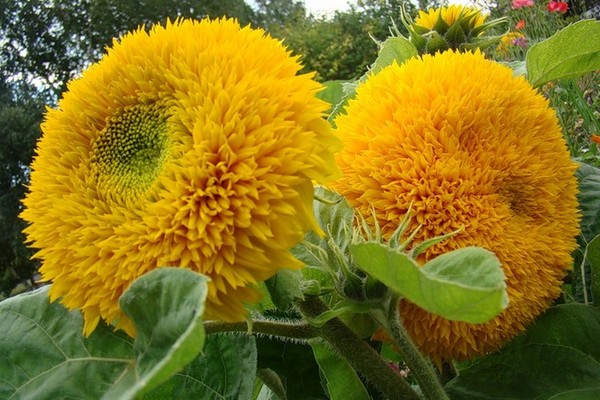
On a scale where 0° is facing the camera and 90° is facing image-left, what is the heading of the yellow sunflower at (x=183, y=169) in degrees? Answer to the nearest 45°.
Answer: approximately 45°

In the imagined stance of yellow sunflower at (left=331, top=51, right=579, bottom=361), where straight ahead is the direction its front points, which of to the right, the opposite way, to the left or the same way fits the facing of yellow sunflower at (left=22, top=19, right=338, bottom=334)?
to the right

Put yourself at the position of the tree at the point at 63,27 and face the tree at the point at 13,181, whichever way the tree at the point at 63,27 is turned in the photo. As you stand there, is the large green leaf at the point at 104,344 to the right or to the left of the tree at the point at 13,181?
left

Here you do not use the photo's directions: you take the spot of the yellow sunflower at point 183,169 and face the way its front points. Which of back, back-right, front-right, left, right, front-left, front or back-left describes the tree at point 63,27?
back-right

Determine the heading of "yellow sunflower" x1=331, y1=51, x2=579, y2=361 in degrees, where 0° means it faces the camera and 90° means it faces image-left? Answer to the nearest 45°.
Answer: approximately 315°

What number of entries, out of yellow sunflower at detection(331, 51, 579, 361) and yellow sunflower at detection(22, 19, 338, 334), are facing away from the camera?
0
